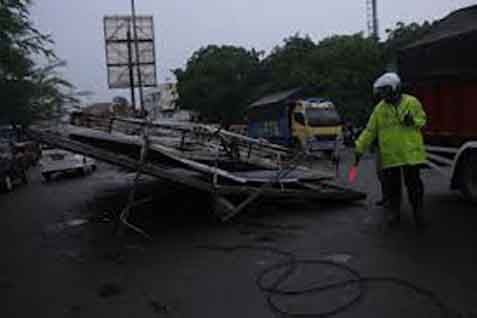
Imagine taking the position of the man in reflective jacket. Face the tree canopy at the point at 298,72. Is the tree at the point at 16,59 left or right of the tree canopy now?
left

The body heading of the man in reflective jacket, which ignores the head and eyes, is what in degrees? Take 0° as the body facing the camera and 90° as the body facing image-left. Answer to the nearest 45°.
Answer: approximately 0°

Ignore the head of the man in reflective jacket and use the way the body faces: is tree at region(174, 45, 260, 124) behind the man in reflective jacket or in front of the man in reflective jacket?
behind

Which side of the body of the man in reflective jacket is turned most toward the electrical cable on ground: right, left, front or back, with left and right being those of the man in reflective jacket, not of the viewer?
front
